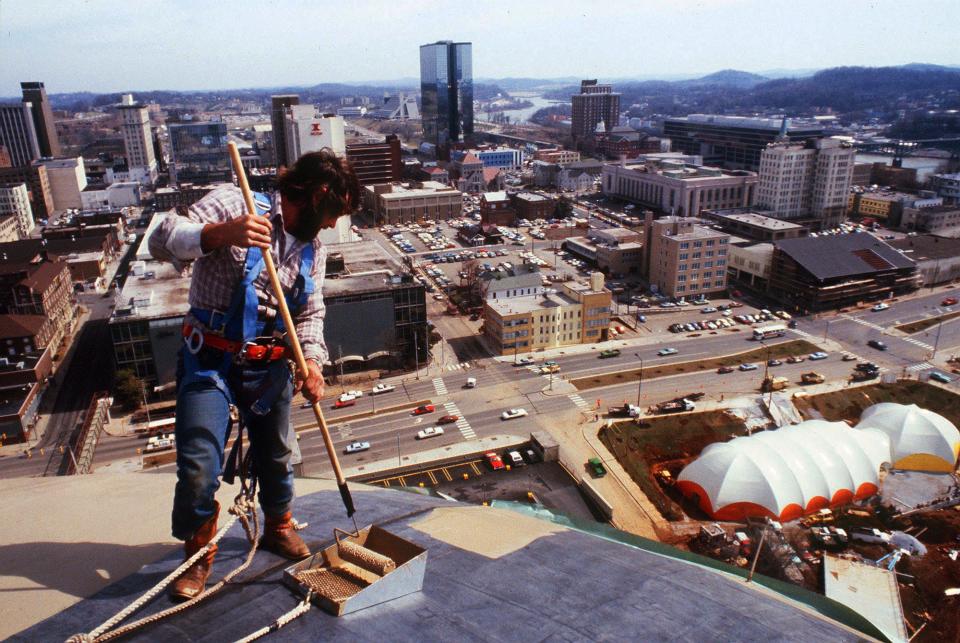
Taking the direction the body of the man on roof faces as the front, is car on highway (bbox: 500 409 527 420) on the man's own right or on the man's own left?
on the man's own left

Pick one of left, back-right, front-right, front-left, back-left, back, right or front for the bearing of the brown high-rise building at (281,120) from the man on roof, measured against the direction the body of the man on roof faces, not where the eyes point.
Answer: back-left

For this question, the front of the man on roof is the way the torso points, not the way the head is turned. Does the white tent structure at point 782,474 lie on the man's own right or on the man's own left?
on the man's own left

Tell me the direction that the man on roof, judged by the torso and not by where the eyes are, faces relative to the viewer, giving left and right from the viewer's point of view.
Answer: facing the viewer and to the right of the viewer

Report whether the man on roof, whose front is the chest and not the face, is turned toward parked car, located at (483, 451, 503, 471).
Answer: no

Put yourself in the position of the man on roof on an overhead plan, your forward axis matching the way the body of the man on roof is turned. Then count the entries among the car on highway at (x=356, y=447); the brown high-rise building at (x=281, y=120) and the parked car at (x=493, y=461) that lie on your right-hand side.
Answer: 0

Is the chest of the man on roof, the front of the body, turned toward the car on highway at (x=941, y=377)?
no

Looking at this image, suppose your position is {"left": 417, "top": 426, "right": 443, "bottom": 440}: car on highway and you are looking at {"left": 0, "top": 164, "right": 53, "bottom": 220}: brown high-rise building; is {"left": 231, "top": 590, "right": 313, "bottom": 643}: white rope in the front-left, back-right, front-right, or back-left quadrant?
back-left

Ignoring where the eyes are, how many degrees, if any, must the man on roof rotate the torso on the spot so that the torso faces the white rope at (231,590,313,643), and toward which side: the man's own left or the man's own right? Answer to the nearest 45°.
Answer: approximately 45° to the man's own right

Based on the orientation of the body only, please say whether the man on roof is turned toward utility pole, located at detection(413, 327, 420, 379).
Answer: no
